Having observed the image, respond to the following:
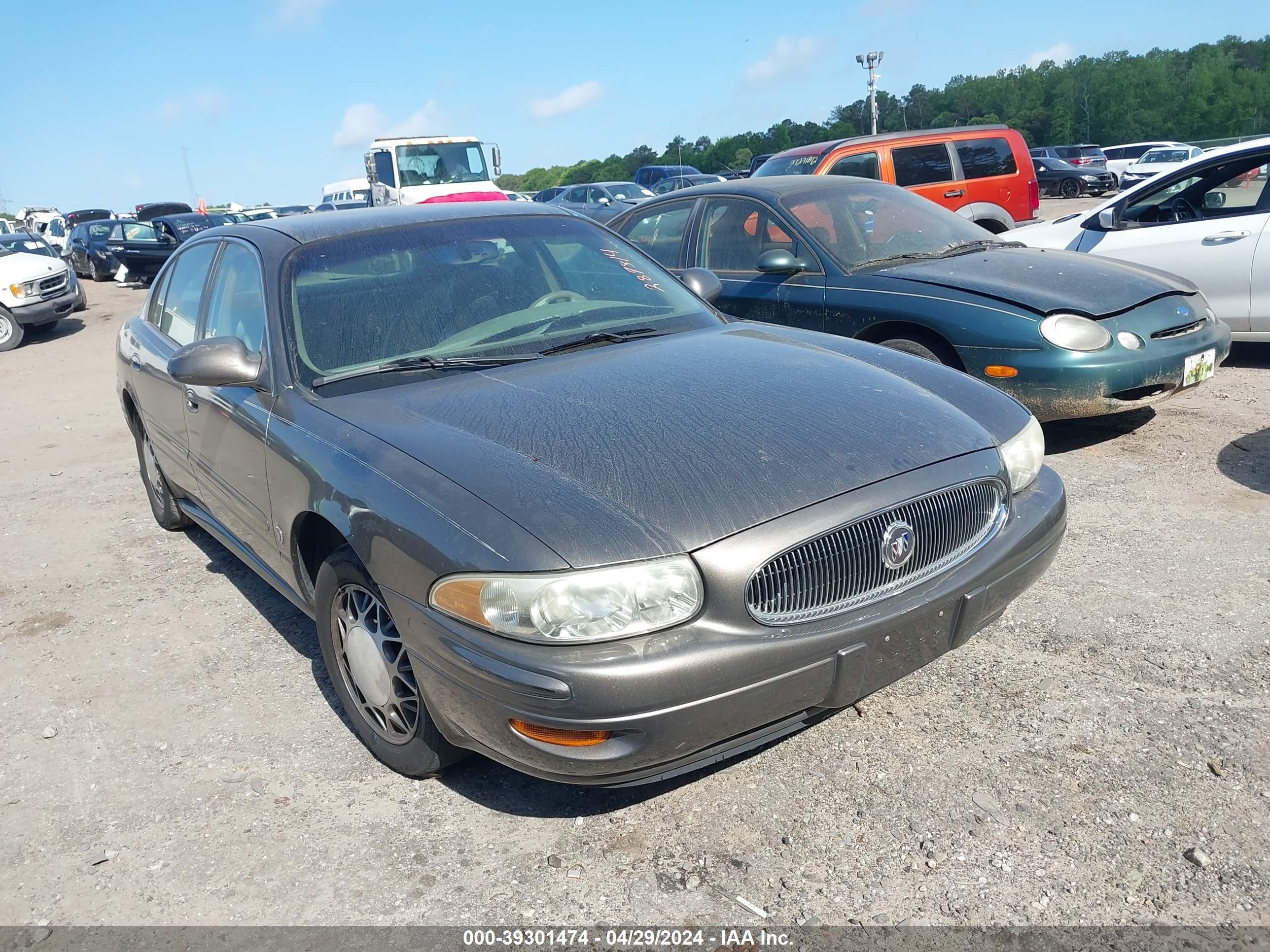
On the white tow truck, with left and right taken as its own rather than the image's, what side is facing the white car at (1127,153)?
left

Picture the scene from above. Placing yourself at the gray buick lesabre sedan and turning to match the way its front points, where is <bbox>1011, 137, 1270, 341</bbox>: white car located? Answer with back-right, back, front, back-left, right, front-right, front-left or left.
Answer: left

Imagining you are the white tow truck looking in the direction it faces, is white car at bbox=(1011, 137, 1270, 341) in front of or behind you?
in front

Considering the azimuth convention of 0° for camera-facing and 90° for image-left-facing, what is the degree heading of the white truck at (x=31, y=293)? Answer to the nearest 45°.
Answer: approximately 315°

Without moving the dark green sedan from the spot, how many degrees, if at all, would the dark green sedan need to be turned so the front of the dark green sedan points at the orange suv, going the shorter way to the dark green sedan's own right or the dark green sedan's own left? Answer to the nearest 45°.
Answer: approximately 135° to the dark green sedan's own left

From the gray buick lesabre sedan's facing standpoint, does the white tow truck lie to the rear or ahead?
to the rear

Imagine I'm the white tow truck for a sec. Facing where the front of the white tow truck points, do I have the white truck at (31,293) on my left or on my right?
on my right

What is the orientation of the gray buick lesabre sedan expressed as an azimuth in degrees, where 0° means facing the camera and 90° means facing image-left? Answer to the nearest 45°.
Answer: approximately 315°

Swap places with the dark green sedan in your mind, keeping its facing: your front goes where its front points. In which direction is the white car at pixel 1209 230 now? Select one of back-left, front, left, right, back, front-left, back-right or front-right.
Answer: left

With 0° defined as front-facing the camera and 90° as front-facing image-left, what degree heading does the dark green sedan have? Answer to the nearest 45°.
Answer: approximately 315°
